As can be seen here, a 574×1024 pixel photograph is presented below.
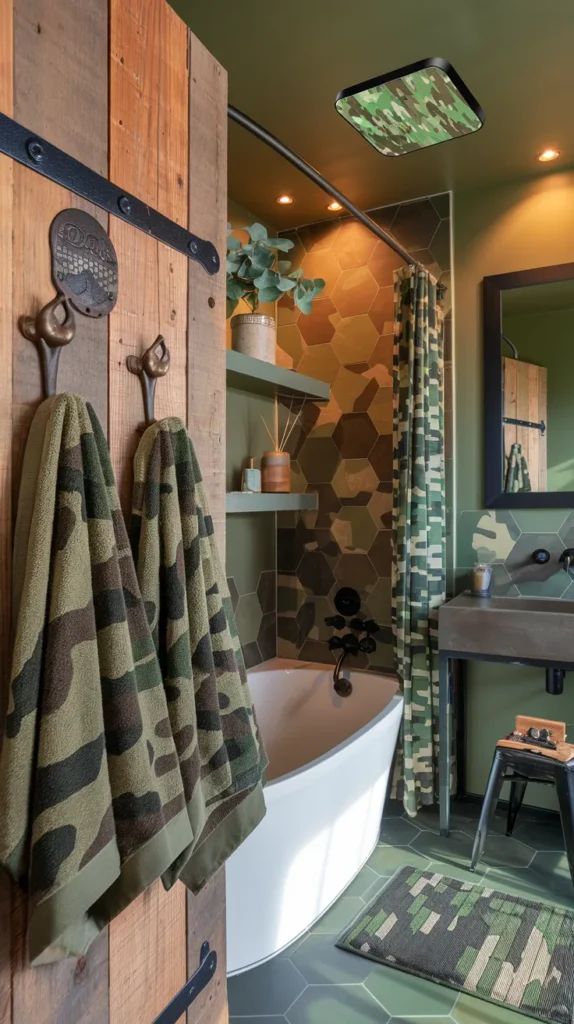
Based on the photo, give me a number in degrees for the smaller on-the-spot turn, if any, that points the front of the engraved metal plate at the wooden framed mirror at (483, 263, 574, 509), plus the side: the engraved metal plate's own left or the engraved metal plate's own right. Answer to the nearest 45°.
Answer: approximately 90° to the engraved metal plate's own left

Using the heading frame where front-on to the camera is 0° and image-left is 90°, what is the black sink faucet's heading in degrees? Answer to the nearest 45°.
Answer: approximately 45°

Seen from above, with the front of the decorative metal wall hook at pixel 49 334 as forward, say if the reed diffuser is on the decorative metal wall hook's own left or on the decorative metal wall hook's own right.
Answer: on the decorative metal wall hook's own left

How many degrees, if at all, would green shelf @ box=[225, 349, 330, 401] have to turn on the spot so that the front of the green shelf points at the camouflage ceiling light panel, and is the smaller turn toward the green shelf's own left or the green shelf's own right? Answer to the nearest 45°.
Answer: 0° — it already faces it

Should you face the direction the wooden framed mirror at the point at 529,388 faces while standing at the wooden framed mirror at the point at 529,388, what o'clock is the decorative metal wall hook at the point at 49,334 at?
The decorative metal wall hook is roughly at 11 o'clock from the wooden framed mirror.

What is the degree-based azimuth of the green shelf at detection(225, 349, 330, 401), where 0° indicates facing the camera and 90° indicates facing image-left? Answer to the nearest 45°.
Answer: approximately 315°

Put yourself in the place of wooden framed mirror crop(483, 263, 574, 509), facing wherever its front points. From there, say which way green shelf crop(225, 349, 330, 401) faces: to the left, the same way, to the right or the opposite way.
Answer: to the left

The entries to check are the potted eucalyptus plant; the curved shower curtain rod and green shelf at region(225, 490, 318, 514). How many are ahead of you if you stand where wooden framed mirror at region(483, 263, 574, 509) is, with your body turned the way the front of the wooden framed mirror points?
3

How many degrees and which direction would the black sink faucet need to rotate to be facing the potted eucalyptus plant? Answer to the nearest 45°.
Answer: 0° — it already faces it
